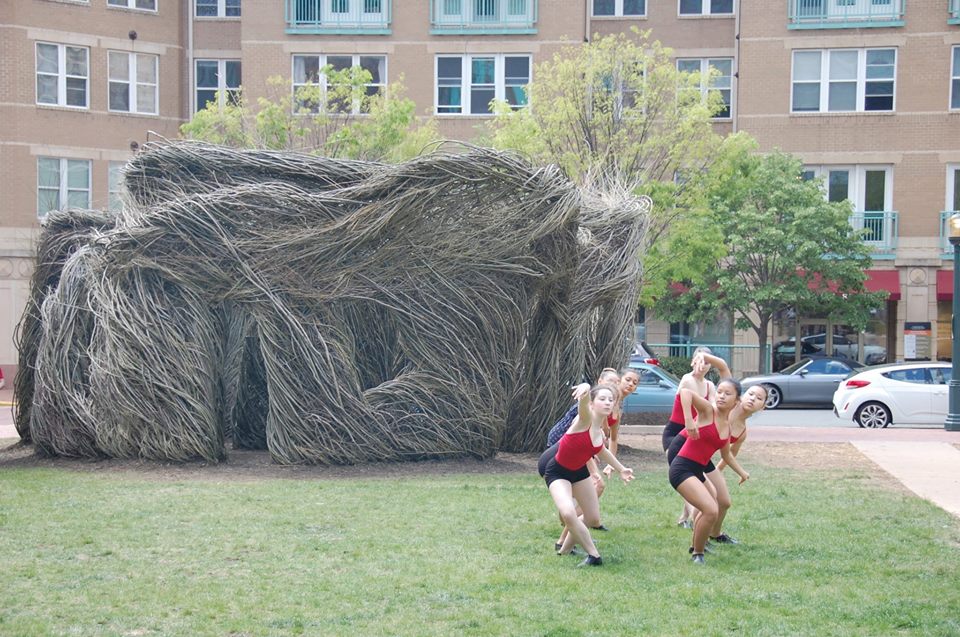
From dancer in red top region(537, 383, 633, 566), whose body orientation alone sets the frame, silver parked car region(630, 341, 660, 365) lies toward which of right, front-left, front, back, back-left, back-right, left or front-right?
back-left

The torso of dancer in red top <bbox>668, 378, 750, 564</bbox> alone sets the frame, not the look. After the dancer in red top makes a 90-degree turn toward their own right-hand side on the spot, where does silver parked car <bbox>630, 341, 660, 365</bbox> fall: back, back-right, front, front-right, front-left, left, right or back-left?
back-right

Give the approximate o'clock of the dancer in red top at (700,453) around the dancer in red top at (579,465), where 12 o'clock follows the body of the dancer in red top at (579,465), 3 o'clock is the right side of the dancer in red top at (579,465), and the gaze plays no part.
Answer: the dancer in red top at (700,453) is roughly at 10 o'clock from the dancer in red top at (579,465).

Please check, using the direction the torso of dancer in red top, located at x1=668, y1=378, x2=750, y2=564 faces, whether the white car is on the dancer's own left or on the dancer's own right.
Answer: on the dancer's own left

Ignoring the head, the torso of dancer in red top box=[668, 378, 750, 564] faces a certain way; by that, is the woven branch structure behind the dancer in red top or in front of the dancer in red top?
behind

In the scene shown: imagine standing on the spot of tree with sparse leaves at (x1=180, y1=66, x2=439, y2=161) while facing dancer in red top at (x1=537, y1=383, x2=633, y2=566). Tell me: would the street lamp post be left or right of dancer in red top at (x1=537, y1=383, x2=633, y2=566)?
left

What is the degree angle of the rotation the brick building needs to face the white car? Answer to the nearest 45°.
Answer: approximately 45° to its left

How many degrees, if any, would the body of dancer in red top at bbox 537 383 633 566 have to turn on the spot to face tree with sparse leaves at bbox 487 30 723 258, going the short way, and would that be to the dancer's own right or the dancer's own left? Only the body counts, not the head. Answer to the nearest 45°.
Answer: approximately 135° to the dancer's own left

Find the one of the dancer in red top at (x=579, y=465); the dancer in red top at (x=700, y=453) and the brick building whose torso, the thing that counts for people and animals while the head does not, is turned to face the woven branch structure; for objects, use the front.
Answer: the brick building
